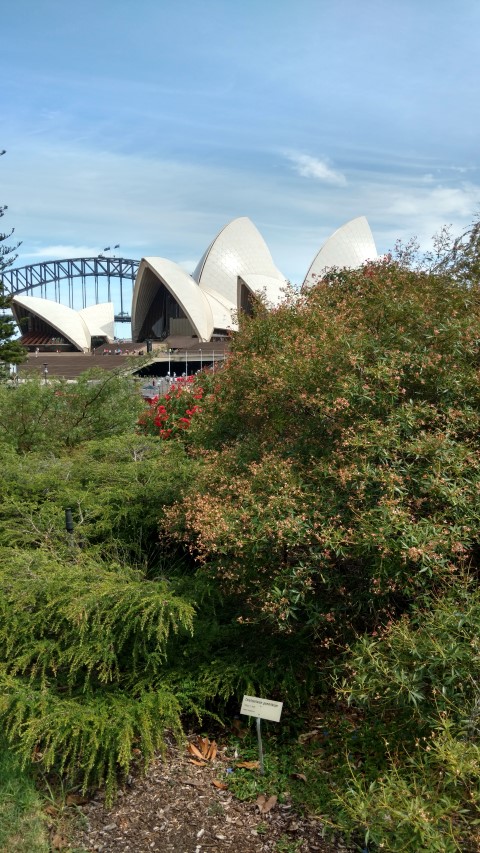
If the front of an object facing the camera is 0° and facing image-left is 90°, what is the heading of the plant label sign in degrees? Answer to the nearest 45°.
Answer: approximately 0°

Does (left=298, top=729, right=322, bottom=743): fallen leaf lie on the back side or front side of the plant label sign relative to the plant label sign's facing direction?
on the back side

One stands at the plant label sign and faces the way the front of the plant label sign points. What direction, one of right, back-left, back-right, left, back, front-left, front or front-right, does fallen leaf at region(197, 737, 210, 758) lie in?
back-right

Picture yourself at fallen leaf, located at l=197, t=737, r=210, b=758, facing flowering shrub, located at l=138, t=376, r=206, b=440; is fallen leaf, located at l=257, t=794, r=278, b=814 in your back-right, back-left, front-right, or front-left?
back-right

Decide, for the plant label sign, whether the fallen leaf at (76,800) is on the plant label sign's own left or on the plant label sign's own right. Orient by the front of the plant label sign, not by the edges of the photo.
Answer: on the plant label sign's own right

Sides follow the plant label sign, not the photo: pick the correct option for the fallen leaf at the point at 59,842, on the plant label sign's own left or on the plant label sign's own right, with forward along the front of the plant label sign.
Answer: on the plant label sign's own right
